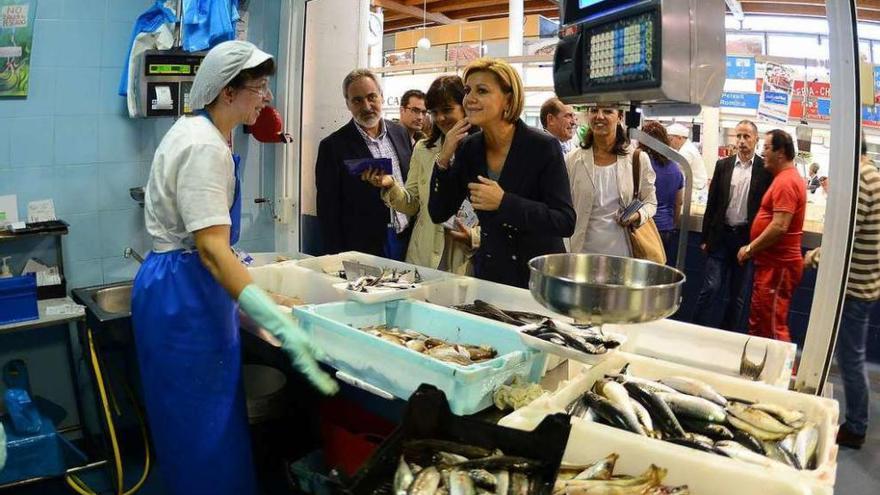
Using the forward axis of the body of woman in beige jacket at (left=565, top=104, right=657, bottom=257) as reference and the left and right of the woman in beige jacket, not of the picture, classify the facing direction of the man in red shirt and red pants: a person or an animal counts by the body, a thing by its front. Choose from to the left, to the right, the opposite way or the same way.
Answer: to the right

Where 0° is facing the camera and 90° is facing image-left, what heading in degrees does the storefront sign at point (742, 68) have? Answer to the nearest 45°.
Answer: approximately 0°

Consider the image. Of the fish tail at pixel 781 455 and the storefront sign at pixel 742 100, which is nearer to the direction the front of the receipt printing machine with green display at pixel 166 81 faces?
the fish tail

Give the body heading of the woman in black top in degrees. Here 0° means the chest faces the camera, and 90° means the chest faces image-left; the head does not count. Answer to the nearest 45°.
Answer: approximately 45°

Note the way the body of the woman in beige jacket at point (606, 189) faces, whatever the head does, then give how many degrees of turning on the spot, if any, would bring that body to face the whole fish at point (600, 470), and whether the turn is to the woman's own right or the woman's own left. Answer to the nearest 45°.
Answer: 0° — they already face it

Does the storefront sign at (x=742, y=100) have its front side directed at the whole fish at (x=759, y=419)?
yes

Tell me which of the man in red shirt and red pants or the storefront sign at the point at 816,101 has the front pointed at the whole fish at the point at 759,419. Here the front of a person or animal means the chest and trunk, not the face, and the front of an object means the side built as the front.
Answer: the storefront sign
